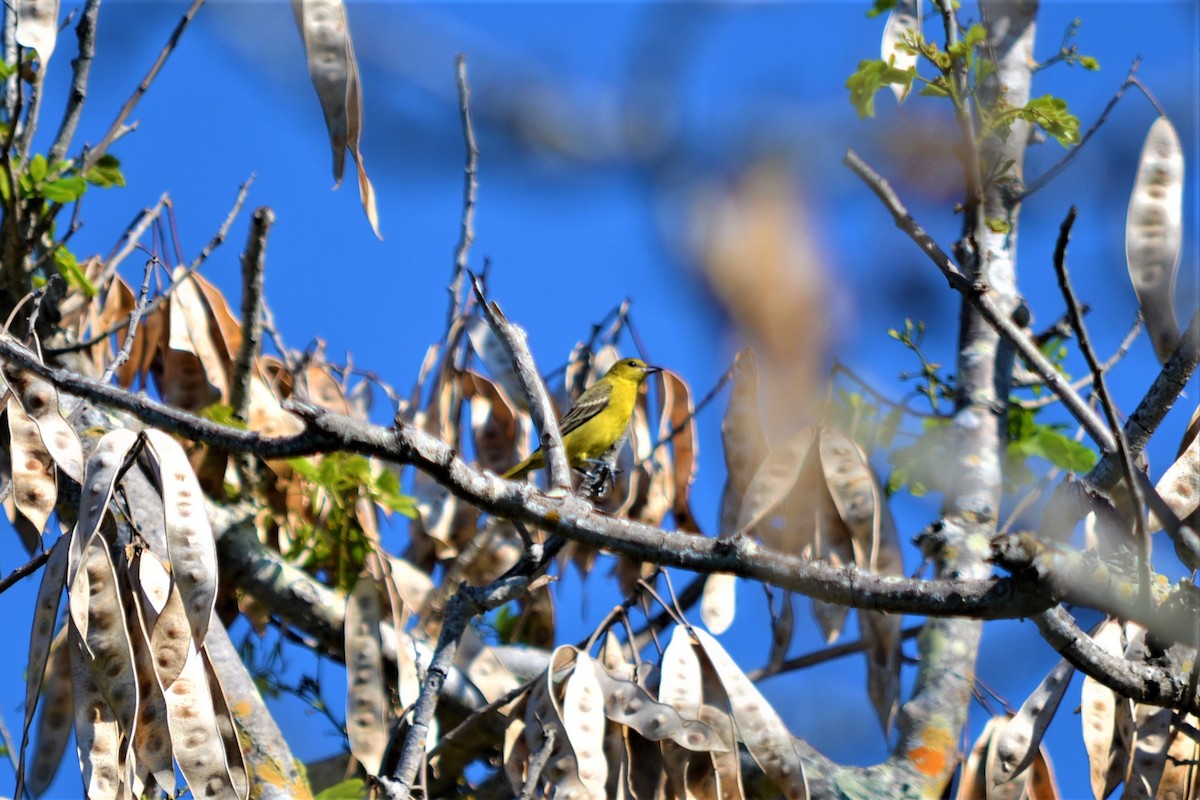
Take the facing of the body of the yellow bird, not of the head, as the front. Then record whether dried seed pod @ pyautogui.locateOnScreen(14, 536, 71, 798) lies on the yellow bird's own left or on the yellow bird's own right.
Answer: on the yellow bird's own right

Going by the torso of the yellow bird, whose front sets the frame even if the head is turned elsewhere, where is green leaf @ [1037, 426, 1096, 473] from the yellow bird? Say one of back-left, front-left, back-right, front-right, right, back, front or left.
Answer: front-right

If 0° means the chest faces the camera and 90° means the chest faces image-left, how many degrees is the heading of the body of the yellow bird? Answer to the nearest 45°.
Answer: approximately 270°
